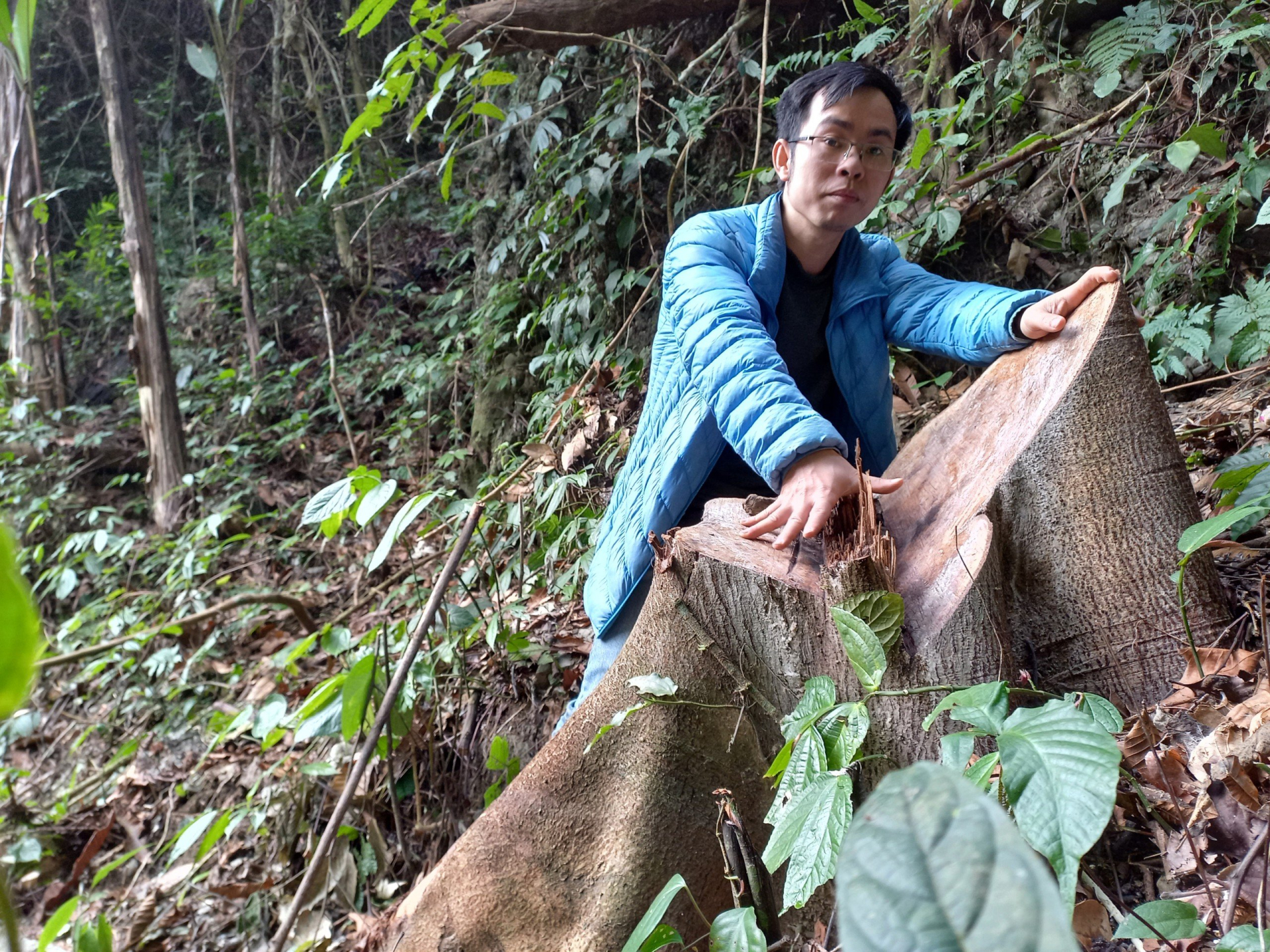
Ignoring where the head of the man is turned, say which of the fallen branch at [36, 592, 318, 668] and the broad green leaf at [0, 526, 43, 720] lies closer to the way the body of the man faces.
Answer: the broad green leaf

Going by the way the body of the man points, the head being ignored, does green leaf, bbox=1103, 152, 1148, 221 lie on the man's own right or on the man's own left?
on the man's own left

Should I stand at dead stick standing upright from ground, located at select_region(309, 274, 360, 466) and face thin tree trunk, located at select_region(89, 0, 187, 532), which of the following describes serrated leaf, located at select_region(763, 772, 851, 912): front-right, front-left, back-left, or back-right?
back-left

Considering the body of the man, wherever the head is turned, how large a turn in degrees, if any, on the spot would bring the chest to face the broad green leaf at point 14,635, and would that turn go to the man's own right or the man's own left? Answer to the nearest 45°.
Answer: approximately 45° to the man's own right

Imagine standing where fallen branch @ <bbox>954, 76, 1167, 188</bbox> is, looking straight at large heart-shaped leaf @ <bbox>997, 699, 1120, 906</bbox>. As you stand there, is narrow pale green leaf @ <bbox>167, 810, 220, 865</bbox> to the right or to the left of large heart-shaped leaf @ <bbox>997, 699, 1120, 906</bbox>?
right

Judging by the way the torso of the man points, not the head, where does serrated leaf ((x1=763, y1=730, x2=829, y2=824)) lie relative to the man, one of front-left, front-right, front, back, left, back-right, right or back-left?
front-right

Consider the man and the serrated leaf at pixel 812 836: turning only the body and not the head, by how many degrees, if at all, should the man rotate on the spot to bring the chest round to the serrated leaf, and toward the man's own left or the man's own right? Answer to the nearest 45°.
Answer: approximately 45° to the man's own right

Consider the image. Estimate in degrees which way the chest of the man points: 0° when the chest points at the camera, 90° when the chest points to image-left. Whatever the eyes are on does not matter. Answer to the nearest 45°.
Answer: approximately 315°

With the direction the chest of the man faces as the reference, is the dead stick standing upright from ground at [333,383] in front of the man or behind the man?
behind

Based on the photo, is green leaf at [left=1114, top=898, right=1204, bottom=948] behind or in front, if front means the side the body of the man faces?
in front
